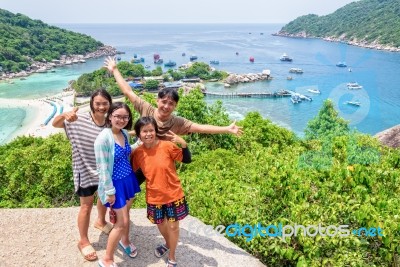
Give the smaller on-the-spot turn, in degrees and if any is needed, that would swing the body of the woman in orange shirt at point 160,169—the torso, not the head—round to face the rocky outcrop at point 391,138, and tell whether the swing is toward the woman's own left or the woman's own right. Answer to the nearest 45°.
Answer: approximately 135° to the woman's own left

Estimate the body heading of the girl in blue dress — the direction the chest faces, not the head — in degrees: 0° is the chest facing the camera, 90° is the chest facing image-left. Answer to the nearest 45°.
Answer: approximately 315°

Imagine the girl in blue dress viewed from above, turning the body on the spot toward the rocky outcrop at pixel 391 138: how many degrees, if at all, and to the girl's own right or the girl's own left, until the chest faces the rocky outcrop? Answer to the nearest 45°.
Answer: approximately 90° to the girl's own left

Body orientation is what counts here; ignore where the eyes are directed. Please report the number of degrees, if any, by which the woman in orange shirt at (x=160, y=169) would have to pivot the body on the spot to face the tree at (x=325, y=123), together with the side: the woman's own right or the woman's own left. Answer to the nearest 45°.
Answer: approximately 135° to the woman's own left

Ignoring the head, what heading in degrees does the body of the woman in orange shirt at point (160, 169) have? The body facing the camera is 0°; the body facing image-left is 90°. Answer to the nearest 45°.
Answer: approximately 0°
